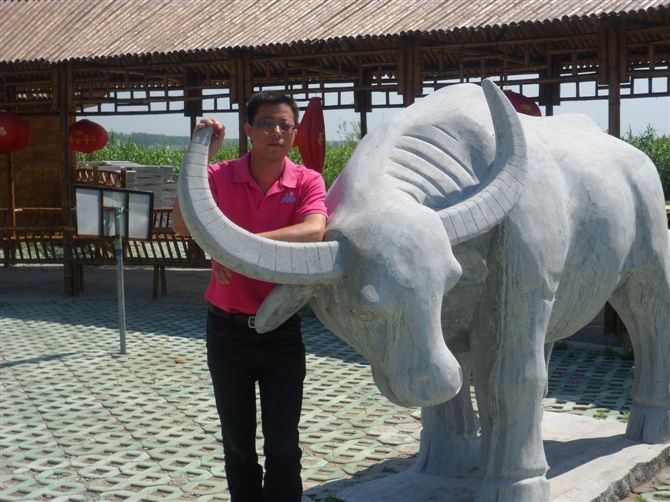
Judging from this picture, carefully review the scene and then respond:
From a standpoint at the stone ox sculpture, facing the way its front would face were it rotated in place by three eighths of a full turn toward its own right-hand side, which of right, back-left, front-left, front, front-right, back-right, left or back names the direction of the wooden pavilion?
front

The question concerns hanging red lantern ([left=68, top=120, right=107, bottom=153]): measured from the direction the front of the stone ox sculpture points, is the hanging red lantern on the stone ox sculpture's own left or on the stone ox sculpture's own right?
on the stone ox sculpture's own right

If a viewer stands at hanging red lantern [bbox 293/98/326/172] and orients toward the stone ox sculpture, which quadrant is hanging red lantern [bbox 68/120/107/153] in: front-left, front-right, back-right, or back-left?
back-right

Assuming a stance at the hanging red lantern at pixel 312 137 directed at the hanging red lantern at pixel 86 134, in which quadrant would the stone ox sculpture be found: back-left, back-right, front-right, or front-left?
back-left

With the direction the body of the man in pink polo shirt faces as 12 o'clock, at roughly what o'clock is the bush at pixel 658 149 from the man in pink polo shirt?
The bush is roughly at 7 o'clock from the man in pink polo shirt.

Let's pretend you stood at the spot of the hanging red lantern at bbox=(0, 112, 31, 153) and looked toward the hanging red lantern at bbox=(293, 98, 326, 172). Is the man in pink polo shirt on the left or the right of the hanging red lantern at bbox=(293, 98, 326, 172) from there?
right

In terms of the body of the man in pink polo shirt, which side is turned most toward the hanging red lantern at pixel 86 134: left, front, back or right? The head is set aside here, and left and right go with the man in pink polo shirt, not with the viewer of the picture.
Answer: back

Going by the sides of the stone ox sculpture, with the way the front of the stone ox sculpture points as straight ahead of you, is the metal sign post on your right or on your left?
on your right

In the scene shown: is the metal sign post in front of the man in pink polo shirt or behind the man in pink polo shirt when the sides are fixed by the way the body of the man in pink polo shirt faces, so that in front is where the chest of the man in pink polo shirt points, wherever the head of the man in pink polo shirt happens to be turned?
behind

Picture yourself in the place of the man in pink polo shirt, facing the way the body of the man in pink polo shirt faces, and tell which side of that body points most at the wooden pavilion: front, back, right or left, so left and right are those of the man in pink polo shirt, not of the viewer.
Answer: back
